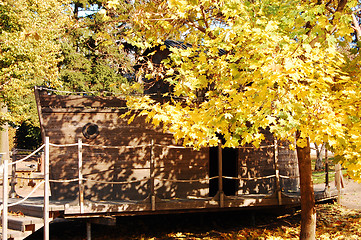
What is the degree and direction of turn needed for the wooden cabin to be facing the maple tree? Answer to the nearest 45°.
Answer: approximately 45° to its left

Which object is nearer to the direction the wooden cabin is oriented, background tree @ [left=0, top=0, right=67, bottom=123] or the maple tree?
the maple tree

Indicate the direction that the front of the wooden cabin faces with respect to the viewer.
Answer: facing the viewer

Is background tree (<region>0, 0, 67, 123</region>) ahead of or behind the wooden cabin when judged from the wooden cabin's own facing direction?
behind
